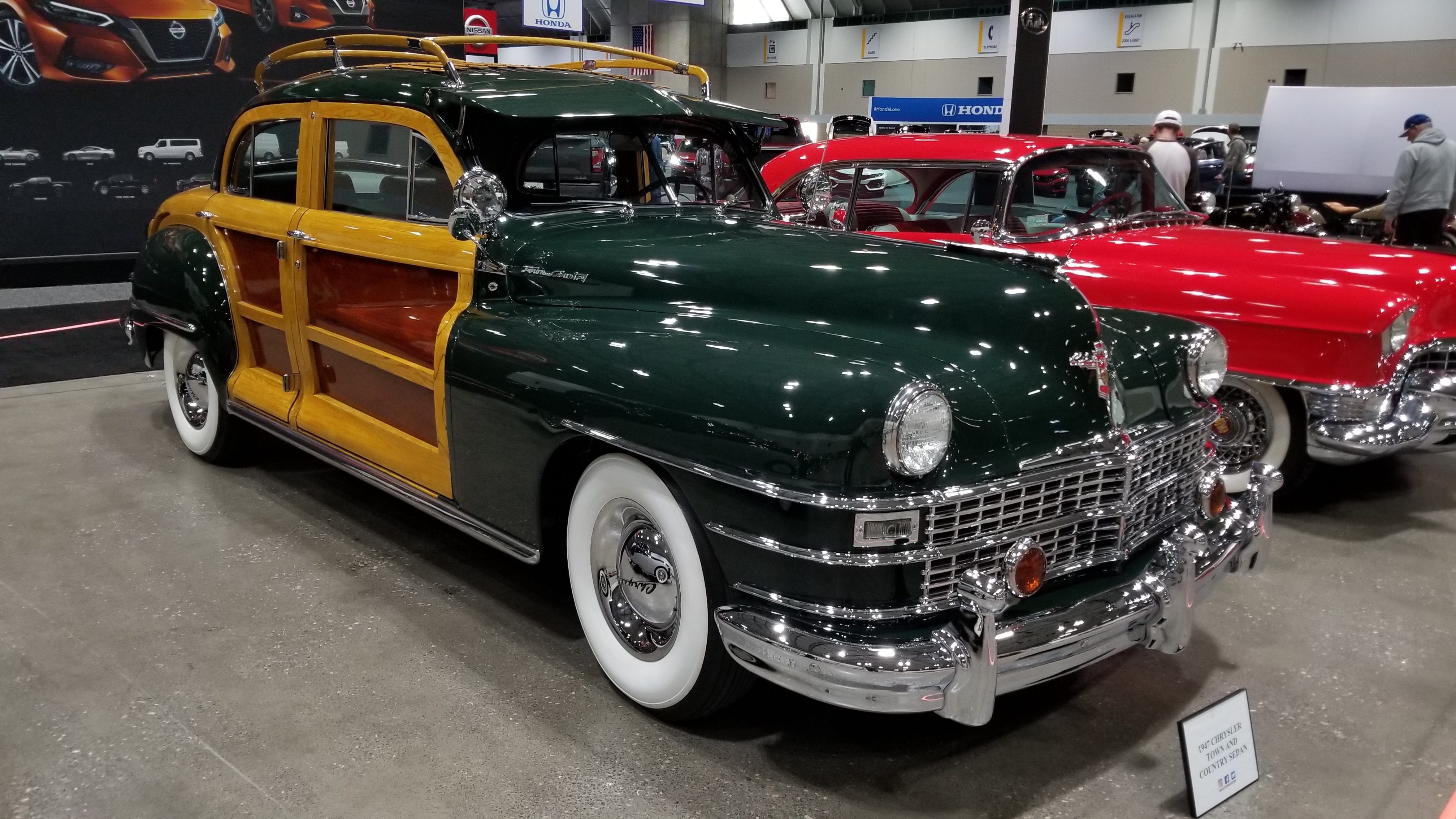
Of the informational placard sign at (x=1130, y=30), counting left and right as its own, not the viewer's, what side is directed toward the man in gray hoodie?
front

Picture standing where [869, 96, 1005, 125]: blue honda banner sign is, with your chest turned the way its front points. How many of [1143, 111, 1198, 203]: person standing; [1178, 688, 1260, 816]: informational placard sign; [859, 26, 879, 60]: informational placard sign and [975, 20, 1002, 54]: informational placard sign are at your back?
2

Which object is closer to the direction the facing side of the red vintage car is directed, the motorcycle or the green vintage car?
the green vintage car

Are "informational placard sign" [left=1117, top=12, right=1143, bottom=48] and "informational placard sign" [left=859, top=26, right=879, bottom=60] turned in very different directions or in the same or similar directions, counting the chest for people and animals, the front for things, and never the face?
same or similar directions

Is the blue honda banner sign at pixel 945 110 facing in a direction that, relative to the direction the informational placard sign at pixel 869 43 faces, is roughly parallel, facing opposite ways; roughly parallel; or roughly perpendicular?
roughly parallel

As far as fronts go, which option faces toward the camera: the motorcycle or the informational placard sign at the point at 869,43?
the informational placard sign

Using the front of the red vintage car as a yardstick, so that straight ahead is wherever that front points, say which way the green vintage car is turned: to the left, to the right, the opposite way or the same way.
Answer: the same way

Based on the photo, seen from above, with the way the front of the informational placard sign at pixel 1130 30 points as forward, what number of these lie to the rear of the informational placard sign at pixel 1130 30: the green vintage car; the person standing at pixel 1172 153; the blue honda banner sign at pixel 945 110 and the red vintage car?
0

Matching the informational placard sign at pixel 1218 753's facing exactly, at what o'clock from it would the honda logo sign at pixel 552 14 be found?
The honda logo sign is roughly at 6 o'clock from the informational placard sign.

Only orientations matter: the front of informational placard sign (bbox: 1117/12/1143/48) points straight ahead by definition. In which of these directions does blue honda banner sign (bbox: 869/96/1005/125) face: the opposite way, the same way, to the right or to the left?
the same way

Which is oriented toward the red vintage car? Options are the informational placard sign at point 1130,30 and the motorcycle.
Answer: the informational placard sign

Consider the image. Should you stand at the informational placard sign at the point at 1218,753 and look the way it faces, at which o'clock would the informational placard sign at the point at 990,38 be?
the informational placard sign at the point at 990,38 is roughly at 7 o'clock from the informational placard sign at the point at 1218,753.

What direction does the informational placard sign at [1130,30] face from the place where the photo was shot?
facing the viewer

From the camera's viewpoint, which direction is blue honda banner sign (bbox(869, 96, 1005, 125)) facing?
toward the camera

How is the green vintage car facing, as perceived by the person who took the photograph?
facing the viewer and to the right of the viewer
